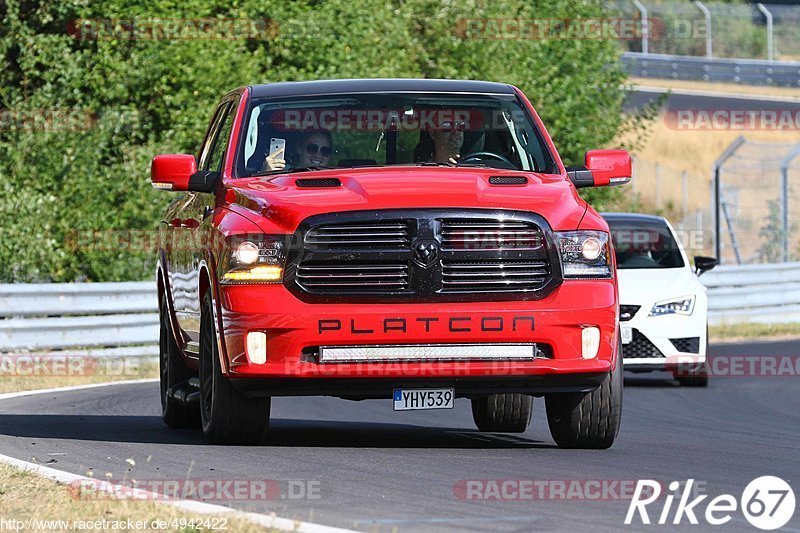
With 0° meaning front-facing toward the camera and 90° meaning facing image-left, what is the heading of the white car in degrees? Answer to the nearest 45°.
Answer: approximately 0°

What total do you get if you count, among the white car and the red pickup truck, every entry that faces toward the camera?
2
